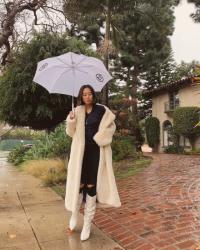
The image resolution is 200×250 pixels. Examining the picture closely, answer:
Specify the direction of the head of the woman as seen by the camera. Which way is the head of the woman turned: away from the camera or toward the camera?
toward the camera

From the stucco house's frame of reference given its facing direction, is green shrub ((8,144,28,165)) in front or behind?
in front

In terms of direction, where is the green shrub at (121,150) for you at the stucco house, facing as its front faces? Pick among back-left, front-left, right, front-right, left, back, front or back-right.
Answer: front-left

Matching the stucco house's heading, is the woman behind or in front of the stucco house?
in front

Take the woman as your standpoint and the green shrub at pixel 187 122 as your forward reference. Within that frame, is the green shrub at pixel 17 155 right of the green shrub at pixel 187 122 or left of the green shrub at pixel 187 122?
left

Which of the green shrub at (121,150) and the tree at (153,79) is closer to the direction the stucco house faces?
the green shrub

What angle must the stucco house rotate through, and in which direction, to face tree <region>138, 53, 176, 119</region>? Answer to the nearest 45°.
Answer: approximately 135° to its right
